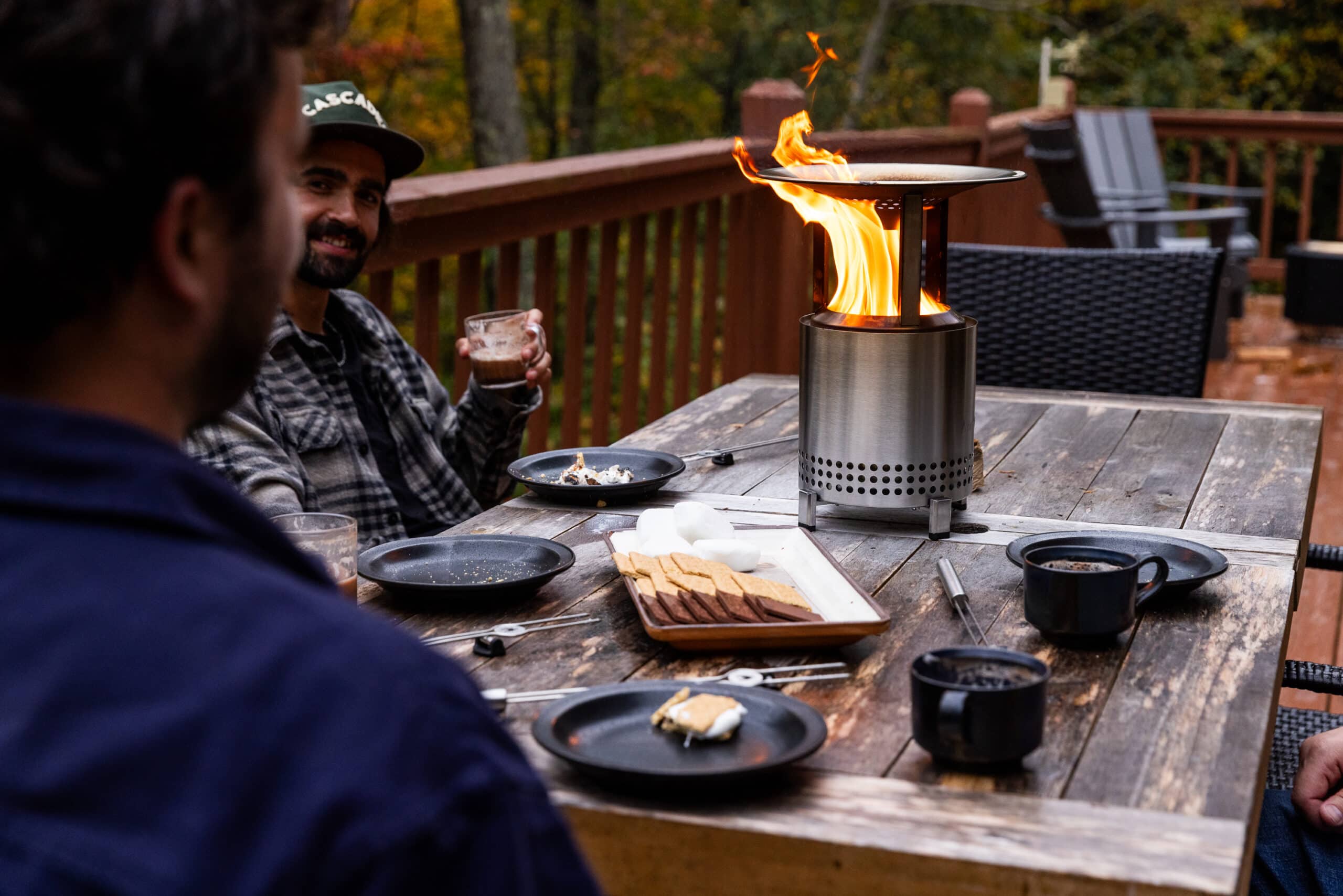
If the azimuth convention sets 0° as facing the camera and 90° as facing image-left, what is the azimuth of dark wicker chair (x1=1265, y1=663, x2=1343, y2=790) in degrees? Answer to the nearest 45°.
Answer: approximately 90°

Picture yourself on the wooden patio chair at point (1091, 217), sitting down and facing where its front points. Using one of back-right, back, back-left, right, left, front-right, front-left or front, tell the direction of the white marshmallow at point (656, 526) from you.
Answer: back-right

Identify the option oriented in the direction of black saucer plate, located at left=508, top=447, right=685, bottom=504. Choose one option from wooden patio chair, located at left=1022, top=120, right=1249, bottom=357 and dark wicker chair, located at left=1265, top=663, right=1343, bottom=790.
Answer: the dark wicker chair

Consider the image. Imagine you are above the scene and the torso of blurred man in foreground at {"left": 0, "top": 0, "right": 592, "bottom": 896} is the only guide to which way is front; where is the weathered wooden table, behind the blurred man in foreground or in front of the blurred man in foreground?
in front

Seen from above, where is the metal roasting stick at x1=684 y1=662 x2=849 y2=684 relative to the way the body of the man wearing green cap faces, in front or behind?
in front

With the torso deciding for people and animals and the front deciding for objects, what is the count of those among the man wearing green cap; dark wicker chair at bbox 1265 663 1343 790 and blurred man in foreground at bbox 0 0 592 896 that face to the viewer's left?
1

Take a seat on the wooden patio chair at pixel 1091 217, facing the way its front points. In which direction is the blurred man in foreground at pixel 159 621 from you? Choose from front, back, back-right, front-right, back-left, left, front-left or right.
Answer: back-right

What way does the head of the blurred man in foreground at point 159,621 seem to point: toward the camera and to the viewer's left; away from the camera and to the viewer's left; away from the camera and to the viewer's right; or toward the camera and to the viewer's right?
away from the camera and to the viewer's right

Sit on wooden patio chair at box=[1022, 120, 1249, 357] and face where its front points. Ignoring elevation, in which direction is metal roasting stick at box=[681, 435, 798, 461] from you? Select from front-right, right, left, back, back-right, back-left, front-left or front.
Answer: back-right

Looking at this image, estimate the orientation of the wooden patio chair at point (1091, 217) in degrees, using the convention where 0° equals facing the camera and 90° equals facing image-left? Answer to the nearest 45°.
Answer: approximately 225°

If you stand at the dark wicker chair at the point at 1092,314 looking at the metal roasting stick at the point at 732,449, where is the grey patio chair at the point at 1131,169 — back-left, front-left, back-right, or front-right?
back-right

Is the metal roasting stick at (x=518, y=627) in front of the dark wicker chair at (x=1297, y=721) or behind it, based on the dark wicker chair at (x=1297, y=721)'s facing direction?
in front

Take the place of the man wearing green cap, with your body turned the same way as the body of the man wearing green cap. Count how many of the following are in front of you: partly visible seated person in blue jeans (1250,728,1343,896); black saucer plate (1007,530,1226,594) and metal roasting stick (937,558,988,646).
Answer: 3

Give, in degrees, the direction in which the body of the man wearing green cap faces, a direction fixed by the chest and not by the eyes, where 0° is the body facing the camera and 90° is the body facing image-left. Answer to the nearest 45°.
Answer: approximately 315°
